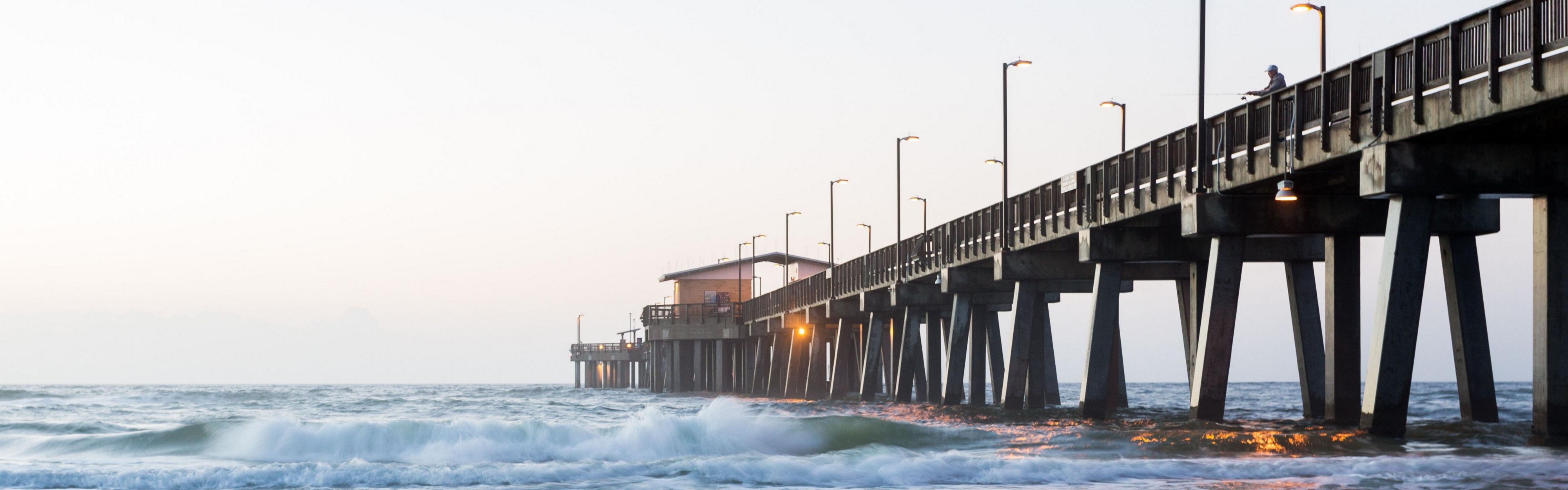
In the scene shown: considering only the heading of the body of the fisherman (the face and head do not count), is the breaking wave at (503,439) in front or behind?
in front

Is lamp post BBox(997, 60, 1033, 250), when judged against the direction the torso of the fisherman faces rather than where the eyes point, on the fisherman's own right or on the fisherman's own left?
on the fisherman's own right

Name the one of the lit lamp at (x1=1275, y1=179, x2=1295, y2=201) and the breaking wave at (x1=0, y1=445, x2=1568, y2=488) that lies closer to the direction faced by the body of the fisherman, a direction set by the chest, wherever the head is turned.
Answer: the breaking wave

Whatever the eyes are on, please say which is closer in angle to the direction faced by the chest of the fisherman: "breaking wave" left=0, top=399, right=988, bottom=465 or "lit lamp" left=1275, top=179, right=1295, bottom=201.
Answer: the breaking wave

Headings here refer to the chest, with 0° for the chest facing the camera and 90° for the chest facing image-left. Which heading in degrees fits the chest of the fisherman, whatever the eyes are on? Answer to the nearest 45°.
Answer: approximately 90°

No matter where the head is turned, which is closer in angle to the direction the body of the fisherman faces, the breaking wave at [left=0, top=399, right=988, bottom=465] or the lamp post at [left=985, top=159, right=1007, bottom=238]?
the breaking wave

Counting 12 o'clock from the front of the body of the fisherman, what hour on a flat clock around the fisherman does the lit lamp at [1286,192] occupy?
The lit lamp is roughly at 9 o'clock from the fisherman.
